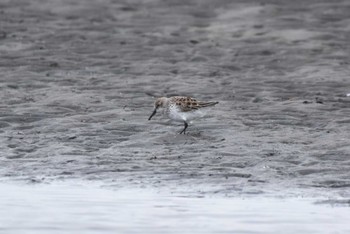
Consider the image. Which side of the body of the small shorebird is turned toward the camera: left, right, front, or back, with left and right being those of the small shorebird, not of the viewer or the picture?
left
